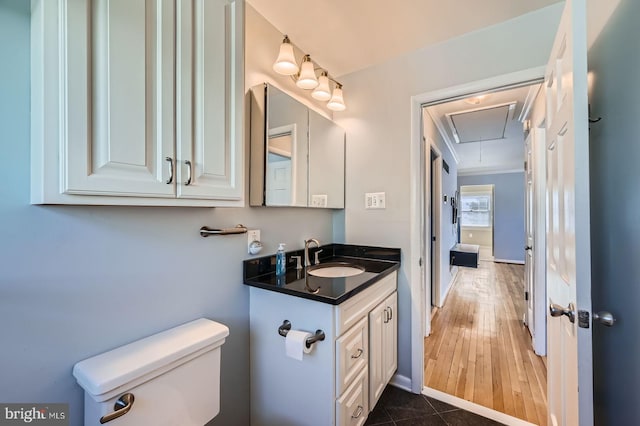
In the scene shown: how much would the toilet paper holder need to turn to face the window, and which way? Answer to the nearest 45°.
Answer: approximately 180°

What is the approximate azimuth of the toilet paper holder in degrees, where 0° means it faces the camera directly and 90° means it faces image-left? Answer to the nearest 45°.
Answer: approximately 45°

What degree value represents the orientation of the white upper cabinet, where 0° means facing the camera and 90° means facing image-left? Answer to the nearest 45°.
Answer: approximately 315°
